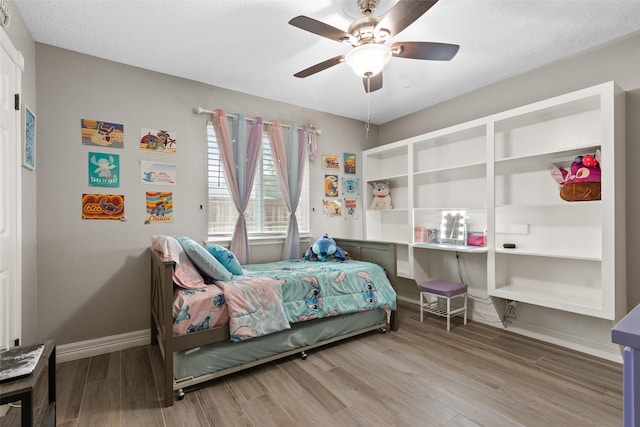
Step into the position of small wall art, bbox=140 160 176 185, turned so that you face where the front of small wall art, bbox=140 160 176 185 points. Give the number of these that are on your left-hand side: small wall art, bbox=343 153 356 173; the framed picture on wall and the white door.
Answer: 1

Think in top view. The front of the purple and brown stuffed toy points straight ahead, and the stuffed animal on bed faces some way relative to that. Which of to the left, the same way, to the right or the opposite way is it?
to the left

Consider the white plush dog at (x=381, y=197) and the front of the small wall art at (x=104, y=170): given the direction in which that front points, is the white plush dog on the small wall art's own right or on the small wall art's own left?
on the small wall art's own left

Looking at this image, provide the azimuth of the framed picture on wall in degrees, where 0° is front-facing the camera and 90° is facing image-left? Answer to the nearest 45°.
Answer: approximately 270°

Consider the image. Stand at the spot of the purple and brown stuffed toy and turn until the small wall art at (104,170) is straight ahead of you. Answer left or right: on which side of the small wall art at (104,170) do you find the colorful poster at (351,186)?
right

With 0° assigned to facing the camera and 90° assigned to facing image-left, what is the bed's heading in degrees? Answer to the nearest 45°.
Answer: approximately 225°

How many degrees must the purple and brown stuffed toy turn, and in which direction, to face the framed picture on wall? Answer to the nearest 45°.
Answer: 0° — it already faces it
